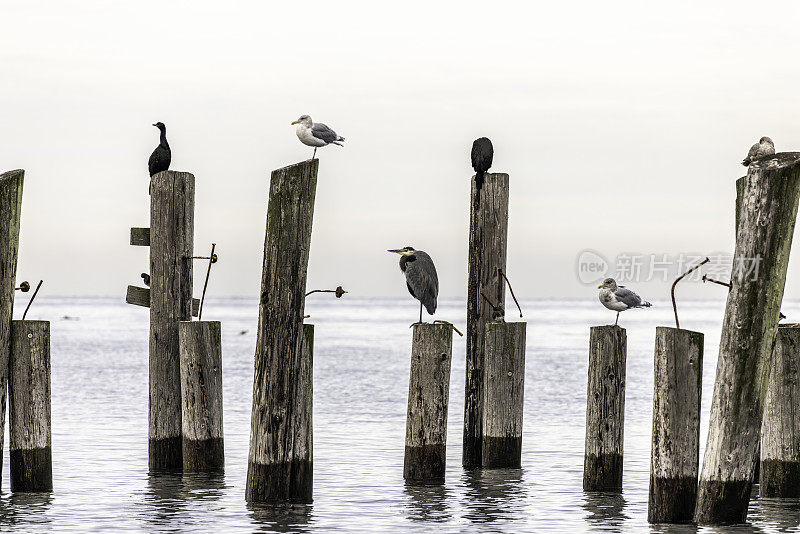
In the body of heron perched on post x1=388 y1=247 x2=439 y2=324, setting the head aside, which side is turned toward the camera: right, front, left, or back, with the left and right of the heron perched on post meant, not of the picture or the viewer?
left

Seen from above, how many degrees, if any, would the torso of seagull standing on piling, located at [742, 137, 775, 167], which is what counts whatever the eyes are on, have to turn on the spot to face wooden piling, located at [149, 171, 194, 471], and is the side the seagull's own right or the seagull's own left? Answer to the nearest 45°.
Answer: approximately 180°

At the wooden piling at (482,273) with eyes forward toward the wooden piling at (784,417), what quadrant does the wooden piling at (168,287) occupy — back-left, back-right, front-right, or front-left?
back-right

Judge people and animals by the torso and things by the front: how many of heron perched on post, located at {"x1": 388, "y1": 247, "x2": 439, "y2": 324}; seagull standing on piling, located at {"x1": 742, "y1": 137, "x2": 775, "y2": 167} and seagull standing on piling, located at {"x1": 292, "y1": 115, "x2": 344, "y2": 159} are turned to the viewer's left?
2

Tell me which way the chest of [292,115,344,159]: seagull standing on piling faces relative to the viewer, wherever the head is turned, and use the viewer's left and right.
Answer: facing to the left of the viewer

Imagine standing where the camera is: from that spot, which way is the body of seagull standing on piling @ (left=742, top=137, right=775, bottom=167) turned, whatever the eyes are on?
to the viewer's right

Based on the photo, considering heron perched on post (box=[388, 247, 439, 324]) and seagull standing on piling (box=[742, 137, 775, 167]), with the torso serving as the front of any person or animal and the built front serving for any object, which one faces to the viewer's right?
the seagull standing on piling

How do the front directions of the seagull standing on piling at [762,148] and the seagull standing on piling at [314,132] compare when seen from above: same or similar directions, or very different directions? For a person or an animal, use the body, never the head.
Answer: very different directions
